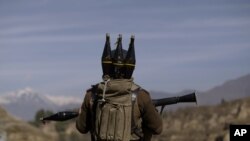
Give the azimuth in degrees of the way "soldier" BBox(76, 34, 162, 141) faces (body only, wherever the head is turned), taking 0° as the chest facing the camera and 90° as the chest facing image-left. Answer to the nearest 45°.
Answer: approximately 180°
